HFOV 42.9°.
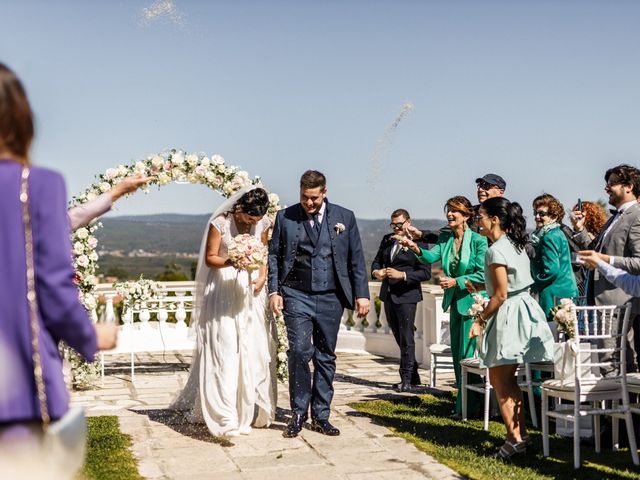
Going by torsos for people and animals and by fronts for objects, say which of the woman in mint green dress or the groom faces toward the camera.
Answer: the groom

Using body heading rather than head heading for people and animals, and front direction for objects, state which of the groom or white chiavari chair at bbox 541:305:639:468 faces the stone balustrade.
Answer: the white chiavari chair

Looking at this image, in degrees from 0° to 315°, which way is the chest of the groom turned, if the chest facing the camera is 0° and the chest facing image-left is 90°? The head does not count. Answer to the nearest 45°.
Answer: approximately 0°

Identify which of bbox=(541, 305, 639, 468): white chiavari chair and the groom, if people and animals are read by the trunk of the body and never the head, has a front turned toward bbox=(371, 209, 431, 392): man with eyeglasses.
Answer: the white chiavari chair

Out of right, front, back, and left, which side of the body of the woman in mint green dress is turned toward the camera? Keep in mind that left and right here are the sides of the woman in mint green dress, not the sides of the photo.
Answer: left

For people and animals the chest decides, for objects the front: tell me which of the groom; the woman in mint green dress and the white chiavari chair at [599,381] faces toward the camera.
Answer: the groom

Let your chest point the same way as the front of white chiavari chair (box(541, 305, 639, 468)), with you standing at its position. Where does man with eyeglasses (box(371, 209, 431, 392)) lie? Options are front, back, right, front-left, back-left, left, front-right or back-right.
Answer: front

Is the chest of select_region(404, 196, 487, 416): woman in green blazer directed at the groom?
yes

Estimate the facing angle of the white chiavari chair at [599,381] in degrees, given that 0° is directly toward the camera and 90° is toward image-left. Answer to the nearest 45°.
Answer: approximately 135°

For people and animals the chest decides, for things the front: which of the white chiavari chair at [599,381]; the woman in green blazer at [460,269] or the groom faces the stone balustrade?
the white chiavari chair

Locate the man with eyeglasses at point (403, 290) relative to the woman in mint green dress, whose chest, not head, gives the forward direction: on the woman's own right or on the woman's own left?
on the woman's own right
